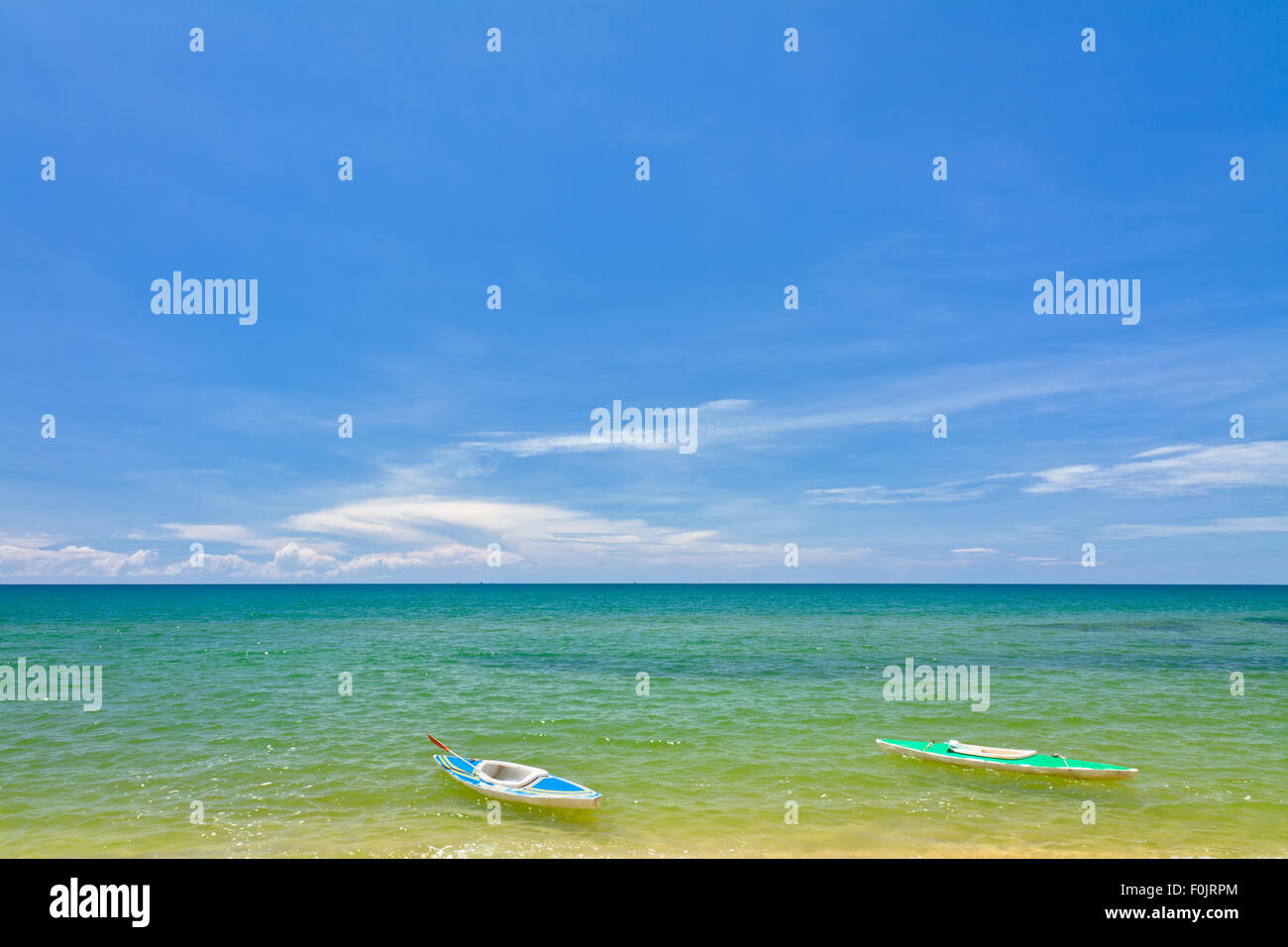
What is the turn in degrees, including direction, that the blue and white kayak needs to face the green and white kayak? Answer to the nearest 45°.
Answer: approximately 45° to its left

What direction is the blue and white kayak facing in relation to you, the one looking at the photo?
facing the viewer and to the right of the viewer
